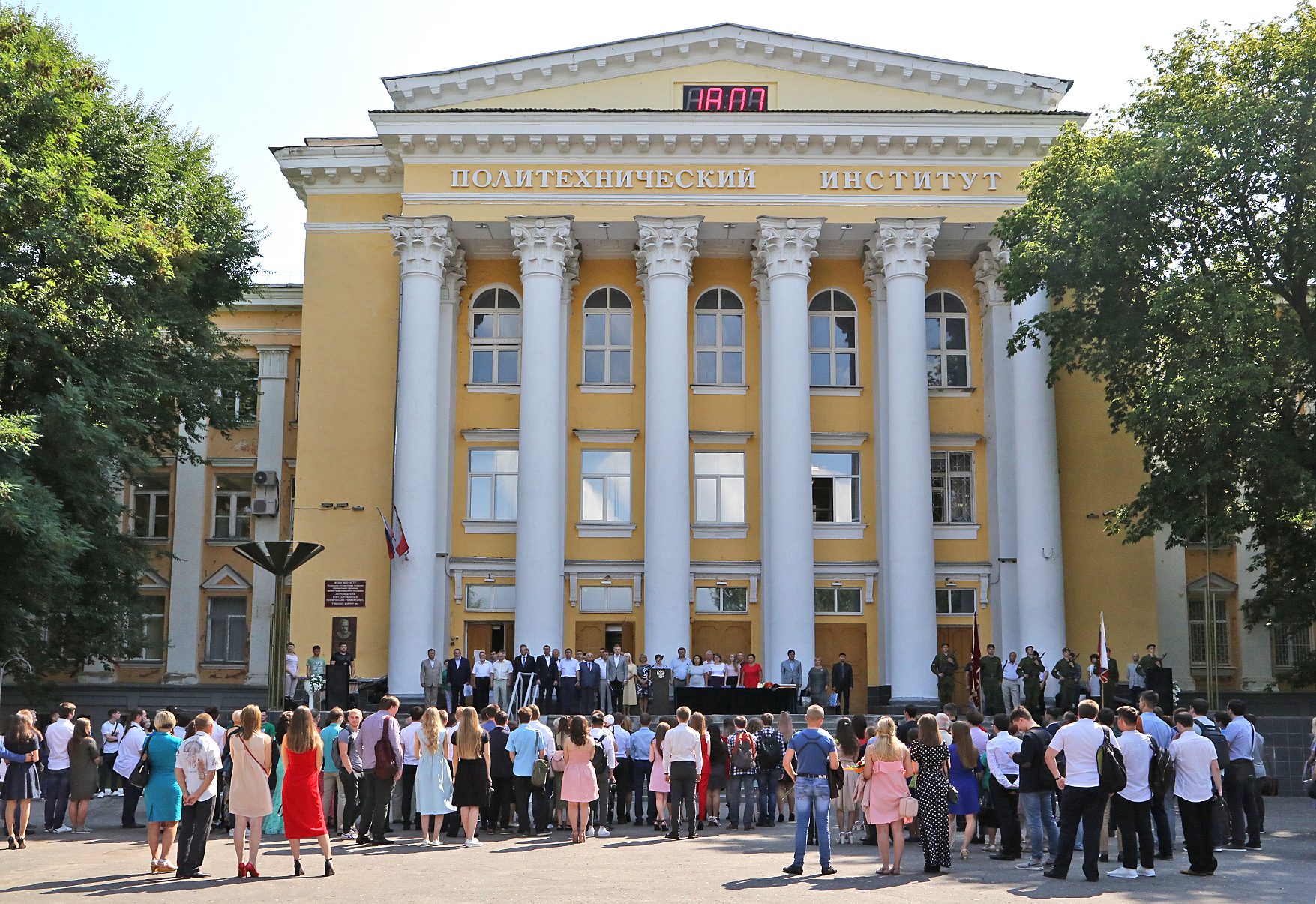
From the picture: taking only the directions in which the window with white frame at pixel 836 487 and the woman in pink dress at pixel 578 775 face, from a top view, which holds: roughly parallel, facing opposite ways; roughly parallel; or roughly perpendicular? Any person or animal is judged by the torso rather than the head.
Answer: roughly parallel, facing opposite ways

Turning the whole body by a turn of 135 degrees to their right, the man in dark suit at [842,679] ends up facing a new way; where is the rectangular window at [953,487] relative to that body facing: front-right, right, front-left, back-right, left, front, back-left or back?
right

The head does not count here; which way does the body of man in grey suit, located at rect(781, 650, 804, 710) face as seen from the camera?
toward the camera

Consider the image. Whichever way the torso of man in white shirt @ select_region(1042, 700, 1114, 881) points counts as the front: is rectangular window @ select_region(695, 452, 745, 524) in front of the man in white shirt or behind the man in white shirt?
in front

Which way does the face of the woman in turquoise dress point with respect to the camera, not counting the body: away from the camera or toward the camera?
away from the camera

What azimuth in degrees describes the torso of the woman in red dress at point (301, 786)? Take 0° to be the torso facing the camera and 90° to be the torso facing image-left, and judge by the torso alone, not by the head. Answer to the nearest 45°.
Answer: approximately 180°

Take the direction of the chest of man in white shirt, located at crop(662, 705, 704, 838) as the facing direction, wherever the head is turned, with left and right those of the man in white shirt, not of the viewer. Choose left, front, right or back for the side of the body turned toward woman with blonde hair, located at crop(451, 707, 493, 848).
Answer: left

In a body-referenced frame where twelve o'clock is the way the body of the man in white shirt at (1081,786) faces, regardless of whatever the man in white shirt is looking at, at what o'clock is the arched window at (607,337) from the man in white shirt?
The arched window is roughly at 11 o'clock from the man in white shirt.

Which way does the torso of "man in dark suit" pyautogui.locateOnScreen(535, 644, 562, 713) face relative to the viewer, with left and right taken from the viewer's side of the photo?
facing the viewer

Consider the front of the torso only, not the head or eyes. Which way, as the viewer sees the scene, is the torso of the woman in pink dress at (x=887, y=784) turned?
away from the camera

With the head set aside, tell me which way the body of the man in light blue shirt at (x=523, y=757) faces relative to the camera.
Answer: away from the camera

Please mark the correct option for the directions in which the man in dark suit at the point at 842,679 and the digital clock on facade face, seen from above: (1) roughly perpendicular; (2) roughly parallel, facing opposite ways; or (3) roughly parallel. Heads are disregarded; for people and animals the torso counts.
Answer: roughly parallel

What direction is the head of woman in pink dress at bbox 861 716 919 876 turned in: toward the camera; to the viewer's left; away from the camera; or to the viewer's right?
away from the camera

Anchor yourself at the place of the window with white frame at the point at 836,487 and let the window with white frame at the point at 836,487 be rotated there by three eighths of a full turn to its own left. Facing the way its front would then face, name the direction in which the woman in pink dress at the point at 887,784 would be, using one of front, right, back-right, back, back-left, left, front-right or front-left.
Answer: back-right

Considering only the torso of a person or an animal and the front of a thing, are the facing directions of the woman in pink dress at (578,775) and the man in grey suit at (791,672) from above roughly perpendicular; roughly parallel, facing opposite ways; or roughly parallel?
roughly parallel, facing opposite ways

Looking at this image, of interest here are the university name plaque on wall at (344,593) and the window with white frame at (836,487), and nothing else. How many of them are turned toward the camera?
2

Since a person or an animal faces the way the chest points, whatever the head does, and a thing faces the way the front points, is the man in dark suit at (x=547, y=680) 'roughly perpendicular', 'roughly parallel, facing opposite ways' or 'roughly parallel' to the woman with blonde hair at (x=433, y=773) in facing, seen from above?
roughly parallel, facing opposite ways

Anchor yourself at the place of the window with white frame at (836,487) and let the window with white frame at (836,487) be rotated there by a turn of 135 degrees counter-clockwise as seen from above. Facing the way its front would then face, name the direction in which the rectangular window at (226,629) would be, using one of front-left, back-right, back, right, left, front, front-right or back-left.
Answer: back-left

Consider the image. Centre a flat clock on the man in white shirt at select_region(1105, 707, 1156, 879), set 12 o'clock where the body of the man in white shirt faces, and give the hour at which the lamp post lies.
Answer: The lamp post is roughly at 10 o'clock from the man in white shirt.

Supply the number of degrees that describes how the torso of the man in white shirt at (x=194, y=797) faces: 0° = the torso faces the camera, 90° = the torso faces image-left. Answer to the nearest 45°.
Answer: approximately 225°

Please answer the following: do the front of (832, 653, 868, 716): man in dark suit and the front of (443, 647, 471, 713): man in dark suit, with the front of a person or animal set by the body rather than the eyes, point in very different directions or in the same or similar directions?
same or similar directions
